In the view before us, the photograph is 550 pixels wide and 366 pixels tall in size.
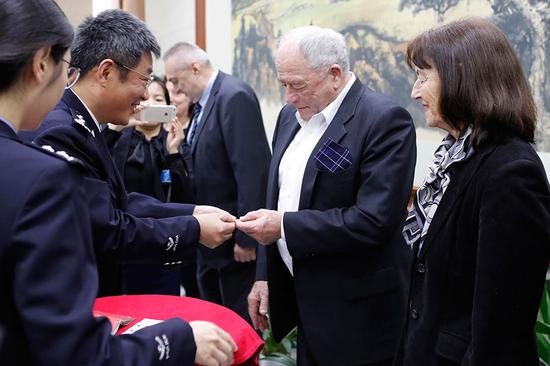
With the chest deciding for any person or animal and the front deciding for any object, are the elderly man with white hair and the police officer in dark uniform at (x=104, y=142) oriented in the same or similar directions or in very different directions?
very different directions

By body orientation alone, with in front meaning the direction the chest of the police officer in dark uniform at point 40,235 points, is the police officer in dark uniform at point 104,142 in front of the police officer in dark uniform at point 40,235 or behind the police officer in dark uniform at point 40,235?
in front

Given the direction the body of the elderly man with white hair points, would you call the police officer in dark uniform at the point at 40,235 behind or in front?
in front

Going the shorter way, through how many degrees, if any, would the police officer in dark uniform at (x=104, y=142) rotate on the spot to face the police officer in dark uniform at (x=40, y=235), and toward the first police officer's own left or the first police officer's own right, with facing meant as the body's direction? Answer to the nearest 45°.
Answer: approximately 90° to the first police officer's own right

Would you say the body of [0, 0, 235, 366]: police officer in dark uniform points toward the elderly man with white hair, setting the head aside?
yes

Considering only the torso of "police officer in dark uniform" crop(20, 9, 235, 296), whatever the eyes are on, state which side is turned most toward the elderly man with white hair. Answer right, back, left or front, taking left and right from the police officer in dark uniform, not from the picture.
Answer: front

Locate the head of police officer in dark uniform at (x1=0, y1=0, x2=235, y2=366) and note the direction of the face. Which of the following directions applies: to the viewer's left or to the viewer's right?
to the viewer's right

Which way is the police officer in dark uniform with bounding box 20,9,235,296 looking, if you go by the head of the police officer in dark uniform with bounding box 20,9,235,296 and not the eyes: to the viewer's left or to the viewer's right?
to the viewer's right

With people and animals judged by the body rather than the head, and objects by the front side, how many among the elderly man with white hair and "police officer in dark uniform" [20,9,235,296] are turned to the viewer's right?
1

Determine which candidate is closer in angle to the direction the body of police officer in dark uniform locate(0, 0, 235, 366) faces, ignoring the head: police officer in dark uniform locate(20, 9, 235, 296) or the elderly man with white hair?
the elderly man with white hair

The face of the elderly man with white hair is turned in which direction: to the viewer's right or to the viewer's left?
to the viewer's left

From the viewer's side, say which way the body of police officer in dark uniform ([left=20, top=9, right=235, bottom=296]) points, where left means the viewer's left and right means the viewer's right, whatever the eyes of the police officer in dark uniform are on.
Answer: facing to the right of the viewer

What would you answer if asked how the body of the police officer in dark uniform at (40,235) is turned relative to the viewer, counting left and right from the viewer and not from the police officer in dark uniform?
facing away from the viewer and to the right of the viewer

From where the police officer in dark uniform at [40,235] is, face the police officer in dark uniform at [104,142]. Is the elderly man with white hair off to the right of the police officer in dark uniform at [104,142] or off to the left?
right

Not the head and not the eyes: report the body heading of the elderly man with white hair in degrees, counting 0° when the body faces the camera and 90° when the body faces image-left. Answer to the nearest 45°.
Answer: approximately 45°
